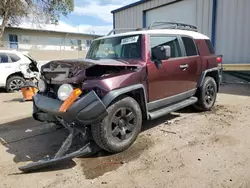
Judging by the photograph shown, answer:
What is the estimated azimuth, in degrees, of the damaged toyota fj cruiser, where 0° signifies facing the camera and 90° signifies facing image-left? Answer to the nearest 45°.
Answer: approximately 45°

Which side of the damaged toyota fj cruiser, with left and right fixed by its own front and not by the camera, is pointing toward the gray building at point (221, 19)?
back

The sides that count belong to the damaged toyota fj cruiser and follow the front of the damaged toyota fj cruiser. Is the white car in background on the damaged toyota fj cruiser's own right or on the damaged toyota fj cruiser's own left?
on the damaged toyota fj cruiser's own right

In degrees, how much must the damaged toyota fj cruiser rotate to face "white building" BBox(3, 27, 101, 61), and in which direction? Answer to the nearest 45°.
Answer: approximately 135° to its right
